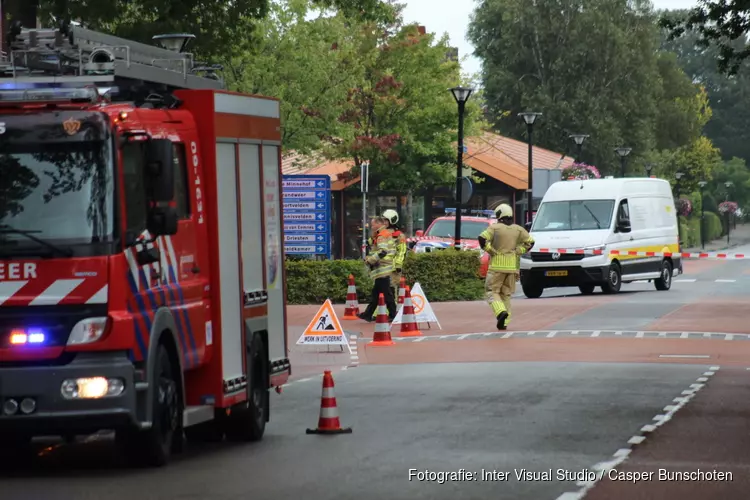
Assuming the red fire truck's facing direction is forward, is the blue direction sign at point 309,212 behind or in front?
behind

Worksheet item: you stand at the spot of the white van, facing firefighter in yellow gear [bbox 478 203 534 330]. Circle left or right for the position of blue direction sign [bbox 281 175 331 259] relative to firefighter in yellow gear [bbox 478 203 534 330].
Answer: right

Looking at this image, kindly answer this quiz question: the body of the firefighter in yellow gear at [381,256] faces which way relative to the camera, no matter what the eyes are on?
to the viewer's left

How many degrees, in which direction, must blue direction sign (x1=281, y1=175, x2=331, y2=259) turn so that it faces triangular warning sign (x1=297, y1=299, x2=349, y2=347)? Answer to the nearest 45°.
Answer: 0° — it already faces it

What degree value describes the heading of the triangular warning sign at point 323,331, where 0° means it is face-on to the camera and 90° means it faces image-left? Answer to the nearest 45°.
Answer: approximately 0°

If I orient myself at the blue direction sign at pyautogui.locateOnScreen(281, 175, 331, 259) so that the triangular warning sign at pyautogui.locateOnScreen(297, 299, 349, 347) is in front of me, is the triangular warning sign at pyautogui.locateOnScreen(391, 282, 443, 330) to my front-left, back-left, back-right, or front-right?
front-left

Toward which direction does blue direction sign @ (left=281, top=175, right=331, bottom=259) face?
toward the camera

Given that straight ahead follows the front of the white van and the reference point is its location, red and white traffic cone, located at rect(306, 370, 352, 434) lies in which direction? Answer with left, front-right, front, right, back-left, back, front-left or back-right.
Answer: front-left

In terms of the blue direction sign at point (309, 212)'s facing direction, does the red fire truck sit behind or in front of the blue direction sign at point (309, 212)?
in front
